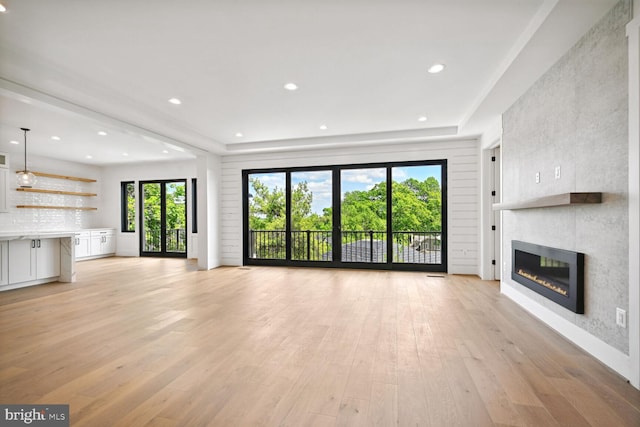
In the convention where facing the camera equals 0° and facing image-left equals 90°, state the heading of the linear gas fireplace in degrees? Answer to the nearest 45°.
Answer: approximately 45°

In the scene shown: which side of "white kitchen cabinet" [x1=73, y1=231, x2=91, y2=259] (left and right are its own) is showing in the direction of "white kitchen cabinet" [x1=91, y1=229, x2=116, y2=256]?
left

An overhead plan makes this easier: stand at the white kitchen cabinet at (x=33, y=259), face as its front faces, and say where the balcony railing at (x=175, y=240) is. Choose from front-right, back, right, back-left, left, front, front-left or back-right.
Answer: left

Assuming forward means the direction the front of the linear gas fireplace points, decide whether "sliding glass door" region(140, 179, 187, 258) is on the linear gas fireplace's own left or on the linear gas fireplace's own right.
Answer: on the linear gas fireplace's own right

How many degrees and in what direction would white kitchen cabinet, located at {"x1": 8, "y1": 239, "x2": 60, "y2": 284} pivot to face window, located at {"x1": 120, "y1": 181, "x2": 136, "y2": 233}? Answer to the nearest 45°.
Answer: approximately 90° to its left

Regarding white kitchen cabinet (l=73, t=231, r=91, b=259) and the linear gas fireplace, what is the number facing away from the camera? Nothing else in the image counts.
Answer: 0

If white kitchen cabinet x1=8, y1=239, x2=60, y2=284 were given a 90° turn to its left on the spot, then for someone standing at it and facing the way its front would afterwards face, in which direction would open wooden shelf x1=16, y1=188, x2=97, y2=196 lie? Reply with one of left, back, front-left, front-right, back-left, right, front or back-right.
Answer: front-left

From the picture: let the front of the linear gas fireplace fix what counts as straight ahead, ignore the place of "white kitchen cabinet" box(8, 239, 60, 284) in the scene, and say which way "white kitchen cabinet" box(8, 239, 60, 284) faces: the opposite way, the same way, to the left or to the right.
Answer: the opposite way

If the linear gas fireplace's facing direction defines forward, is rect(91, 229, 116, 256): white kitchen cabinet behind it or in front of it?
in front

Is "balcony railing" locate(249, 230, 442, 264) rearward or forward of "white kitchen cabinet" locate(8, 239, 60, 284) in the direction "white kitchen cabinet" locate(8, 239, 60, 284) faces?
forward

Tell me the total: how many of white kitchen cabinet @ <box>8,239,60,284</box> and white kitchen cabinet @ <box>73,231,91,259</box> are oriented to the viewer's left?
0

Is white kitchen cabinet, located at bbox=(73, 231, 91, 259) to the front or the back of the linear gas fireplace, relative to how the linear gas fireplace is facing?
to the front

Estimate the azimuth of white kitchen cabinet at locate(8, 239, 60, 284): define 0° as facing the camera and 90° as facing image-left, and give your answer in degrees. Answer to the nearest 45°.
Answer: approximately 315°

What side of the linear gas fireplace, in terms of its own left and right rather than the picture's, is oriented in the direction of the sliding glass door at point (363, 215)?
right
